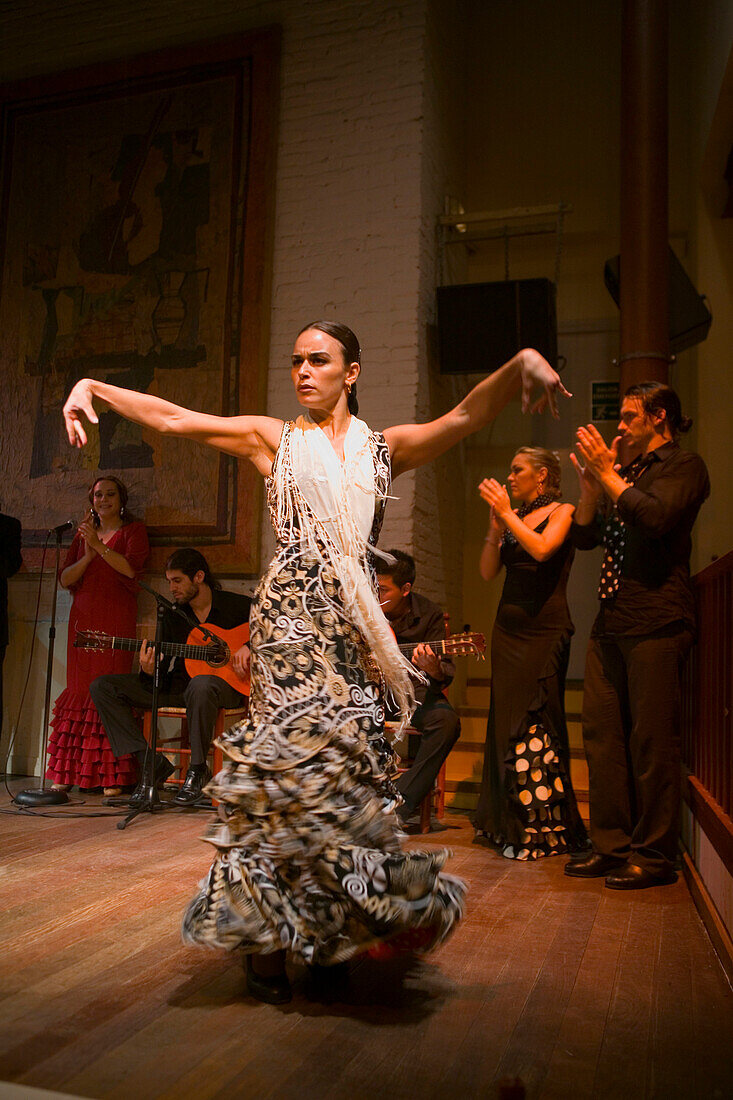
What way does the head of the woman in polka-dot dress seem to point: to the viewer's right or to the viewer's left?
to the viewer's left

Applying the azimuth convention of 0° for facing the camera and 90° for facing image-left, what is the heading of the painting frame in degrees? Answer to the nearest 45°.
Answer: approximately 45°

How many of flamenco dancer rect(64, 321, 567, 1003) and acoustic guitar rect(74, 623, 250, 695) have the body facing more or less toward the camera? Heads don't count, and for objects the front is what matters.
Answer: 2

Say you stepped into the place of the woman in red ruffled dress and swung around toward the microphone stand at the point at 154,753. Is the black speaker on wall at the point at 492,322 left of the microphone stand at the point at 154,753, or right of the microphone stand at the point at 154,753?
left

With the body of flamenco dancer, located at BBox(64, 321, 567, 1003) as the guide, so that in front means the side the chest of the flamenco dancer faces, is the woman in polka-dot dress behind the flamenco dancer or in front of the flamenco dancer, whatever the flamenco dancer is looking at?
behind

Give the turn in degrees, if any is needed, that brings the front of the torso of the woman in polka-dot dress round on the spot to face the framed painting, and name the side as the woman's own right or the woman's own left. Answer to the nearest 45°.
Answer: approximately 90° to the woman's own right

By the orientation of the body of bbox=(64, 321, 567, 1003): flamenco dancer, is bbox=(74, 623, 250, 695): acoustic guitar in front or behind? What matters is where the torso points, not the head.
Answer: behind

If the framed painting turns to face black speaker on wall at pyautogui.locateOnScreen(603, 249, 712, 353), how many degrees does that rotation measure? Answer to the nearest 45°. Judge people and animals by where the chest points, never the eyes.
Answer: approximately 90° to its left
